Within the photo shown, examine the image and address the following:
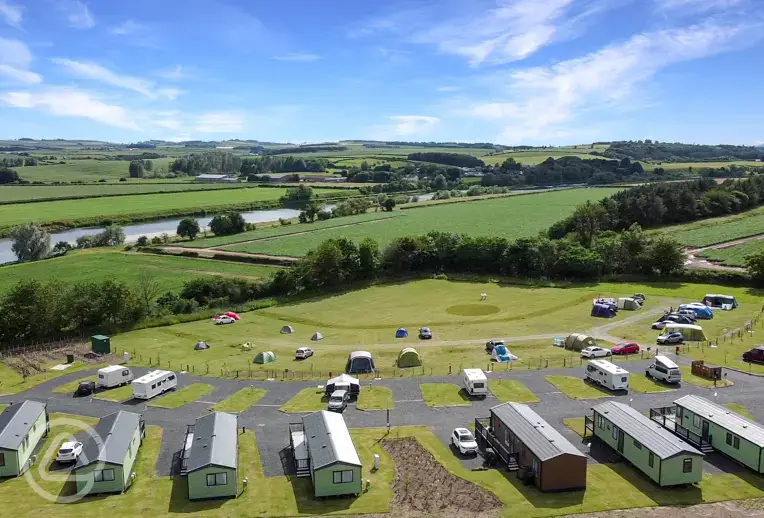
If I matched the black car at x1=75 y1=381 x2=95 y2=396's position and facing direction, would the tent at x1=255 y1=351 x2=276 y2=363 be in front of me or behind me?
behind

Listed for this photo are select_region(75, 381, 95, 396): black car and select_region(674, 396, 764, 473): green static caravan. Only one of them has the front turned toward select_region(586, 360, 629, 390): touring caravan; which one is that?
the green static caravan

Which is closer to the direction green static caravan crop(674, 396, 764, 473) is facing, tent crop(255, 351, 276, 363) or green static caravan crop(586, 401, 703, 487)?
the green static caravan

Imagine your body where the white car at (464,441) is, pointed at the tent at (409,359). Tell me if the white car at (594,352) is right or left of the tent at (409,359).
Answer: right

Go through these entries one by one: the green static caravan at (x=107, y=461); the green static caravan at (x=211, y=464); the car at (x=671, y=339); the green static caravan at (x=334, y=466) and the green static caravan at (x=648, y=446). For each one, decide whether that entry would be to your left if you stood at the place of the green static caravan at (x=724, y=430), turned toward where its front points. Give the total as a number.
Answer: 4

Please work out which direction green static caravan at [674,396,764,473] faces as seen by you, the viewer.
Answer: facing the viewer and to the left of the viewer
